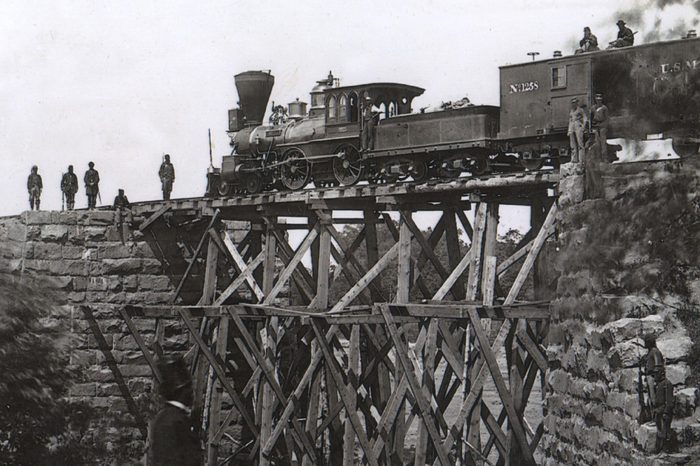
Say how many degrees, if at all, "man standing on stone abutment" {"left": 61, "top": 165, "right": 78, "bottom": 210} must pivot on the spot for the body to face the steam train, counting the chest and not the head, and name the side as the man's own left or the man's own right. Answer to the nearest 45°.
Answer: approximately 45° to the man's own left

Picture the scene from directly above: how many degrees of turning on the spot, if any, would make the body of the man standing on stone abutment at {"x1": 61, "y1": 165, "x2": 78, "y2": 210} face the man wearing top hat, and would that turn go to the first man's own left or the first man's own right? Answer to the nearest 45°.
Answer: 0° — they already face them

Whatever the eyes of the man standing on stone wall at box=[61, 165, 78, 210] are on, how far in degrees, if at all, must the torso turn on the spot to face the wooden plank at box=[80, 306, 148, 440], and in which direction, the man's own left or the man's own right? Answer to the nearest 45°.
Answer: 0° — they already face it

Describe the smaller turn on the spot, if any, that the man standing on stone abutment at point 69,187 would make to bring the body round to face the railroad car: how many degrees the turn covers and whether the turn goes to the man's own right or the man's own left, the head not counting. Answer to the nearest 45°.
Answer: approximately 45° to the man's own left

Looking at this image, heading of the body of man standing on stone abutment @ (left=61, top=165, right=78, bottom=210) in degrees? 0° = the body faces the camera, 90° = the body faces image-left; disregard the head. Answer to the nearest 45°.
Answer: approximately 0°

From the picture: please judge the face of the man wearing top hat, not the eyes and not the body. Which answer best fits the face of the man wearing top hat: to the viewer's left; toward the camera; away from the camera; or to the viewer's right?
away from the camera
